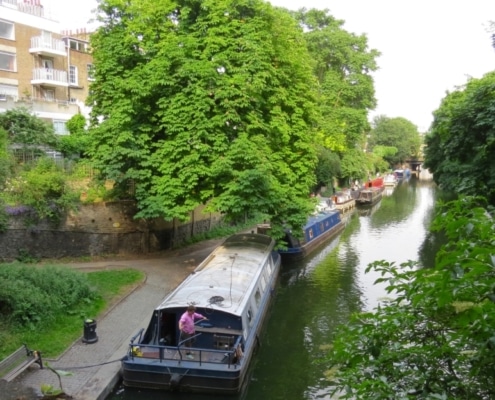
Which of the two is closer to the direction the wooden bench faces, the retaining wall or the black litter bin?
the black litter bin

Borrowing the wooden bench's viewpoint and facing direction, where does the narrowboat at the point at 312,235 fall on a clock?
The narrowboat is roughly at 9 o'clock from the wooden bench.

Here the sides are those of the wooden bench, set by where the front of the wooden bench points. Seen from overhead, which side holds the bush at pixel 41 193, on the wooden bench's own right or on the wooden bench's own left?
on the wooden bench's own left

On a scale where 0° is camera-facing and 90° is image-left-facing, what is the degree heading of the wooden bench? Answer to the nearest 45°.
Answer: approximately 315°

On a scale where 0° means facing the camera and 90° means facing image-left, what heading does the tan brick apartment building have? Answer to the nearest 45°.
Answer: approximately 315°

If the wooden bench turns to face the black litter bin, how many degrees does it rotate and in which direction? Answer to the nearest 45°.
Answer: approximately 90° to its left

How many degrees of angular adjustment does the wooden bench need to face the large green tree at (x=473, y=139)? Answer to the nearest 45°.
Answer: approximately 45° to its left
